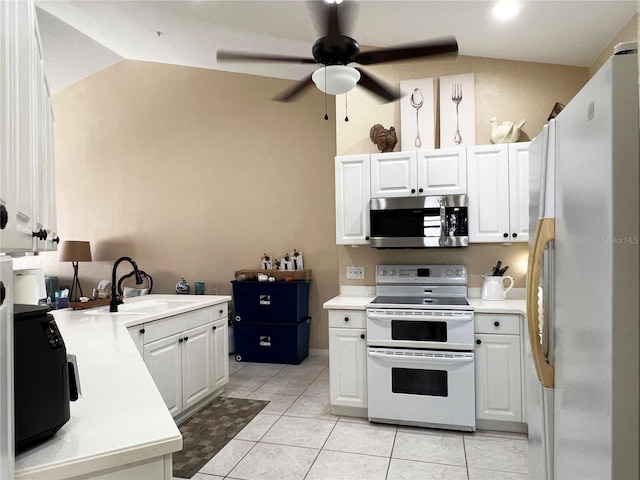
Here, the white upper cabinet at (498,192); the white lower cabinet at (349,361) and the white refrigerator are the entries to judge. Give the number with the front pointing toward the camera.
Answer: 2

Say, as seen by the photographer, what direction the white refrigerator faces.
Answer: facing to the left of the viewer

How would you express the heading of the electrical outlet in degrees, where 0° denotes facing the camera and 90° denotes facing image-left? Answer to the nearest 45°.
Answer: approximately 0°

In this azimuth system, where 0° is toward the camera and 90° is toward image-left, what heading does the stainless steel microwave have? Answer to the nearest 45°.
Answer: approximately 0°

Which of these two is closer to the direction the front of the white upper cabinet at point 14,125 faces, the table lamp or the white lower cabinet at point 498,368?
the white lower cabinet

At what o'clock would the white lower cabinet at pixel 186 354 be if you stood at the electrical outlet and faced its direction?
The white lower cabinet is roughly at 2 o'clock from the electrical outlet.

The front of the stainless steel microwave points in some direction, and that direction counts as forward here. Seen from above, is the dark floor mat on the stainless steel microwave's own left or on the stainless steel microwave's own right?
on the stainless steel microwave's own right

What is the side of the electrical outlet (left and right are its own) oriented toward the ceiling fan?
front

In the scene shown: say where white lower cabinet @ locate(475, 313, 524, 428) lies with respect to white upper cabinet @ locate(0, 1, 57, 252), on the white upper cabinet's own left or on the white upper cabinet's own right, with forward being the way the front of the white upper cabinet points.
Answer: on the white upper cabinet's own left

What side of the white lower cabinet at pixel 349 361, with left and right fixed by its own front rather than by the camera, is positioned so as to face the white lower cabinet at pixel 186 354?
right
